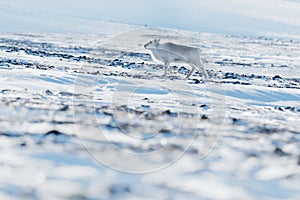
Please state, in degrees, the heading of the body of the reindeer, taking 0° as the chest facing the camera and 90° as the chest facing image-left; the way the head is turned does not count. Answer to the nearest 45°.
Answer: approximately 90°
